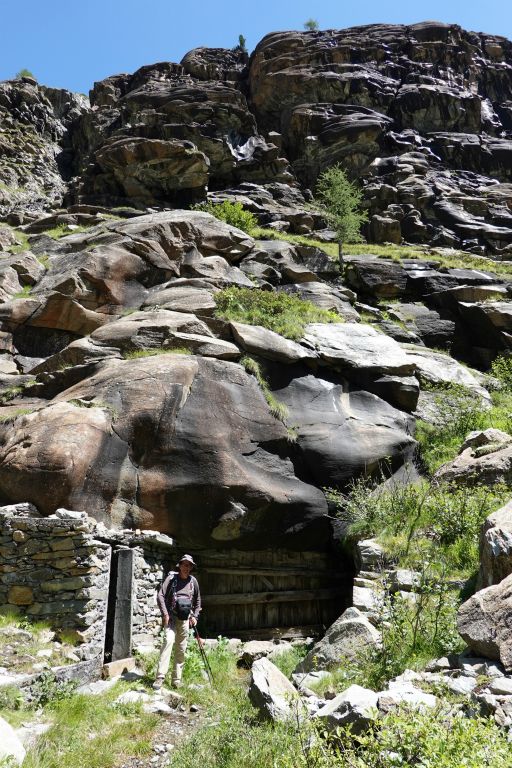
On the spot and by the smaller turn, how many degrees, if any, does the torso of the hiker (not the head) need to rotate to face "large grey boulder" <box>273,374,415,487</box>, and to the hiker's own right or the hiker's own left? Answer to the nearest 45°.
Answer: approximately 135° to the hiker's own left

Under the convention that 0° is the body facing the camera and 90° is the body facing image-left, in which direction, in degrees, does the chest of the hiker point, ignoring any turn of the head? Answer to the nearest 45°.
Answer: approximately 0°

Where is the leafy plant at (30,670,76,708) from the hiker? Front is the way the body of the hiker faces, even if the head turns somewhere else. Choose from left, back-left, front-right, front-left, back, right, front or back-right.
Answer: front-right

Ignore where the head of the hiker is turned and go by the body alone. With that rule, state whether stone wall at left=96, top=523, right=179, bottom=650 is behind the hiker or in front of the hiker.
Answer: behind

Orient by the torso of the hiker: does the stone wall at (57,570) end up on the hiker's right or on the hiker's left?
on the hiker's right

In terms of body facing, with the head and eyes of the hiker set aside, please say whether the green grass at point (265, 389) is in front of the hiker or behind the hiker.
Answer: behind

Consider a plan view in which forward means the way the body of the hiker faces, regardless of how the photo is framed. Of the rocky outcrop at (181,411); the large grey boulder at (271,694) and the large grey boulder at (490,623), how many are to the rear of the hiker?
1

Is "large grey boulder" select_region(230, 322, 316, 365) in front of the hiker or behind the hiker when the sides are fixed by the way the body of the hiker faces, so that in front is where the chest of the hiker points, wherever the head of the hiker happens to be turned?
behind

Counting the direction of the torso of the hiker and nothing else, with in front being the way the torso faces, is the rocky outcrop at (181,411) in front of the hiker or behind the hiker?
behind
